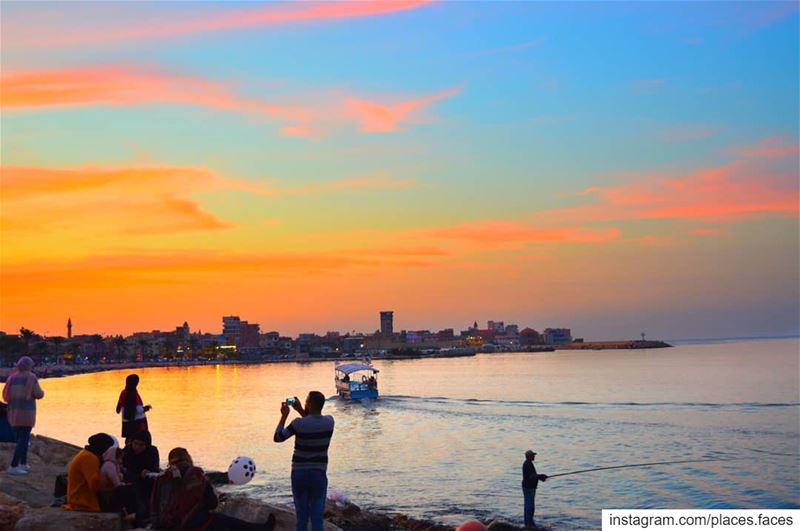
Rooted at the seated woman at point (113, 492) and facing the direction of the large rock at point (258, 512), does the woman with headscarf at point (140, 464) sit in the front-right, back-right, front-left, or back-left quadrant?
front-left

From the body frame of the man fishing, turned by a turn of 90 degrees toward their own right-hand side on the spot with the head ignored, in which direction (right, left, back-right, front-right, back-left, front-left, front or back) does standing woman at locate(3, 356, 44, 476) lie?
front-right

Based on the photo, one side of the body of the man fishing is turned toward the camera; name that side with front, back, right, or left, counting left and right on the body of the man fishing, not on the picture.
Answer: right

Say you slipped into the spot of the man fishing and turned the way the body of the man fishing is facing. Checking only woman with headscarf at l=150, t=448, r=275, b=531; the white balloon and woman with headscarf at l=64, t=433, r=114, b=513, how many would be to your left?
0

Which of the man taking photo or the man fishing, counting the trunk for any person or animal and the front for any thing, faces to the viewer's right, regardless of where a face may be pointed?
the man fishing

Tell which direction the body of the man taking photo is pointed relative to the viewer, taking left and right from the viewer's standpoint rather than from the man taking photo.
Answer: facing away from the viewer and to the left of the viewer

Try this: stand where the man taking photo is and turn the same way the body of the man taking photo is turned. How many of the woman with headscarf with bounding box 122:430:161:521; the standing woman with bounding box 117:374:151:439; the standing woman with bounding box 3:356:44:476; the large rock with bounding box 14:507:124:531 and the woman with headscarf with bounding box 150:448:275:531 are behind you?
0

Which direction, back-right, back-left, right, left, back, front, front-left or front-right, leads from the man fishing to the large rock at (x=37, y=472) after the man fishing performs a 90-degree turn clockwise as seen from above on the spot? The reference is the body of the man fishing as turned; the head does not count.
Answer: front-right

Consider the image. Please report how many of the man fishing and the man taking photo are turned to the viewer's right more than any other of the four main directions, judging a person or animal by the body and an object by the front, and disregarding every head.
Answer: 1

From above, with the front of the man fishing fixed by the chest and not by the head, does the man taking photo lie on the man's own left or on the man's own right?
on the man's own right
